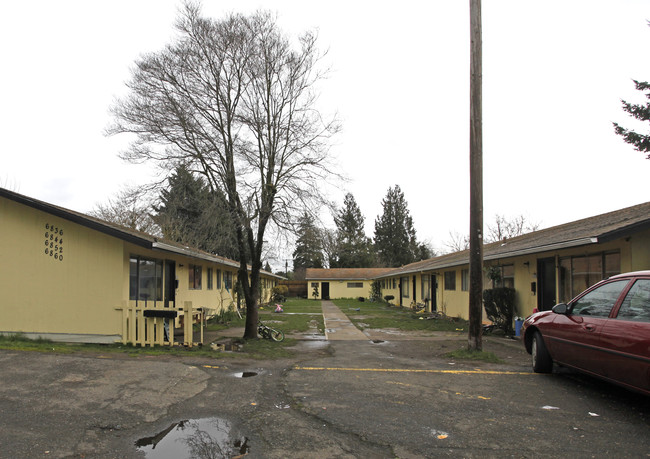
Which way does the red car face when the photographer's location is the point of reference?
facing away from the viewer and to the left of the viewer

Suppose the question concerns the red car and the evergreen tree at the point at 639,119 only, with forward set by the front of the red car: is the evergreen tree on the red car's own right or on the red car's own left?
on the red car's own right
